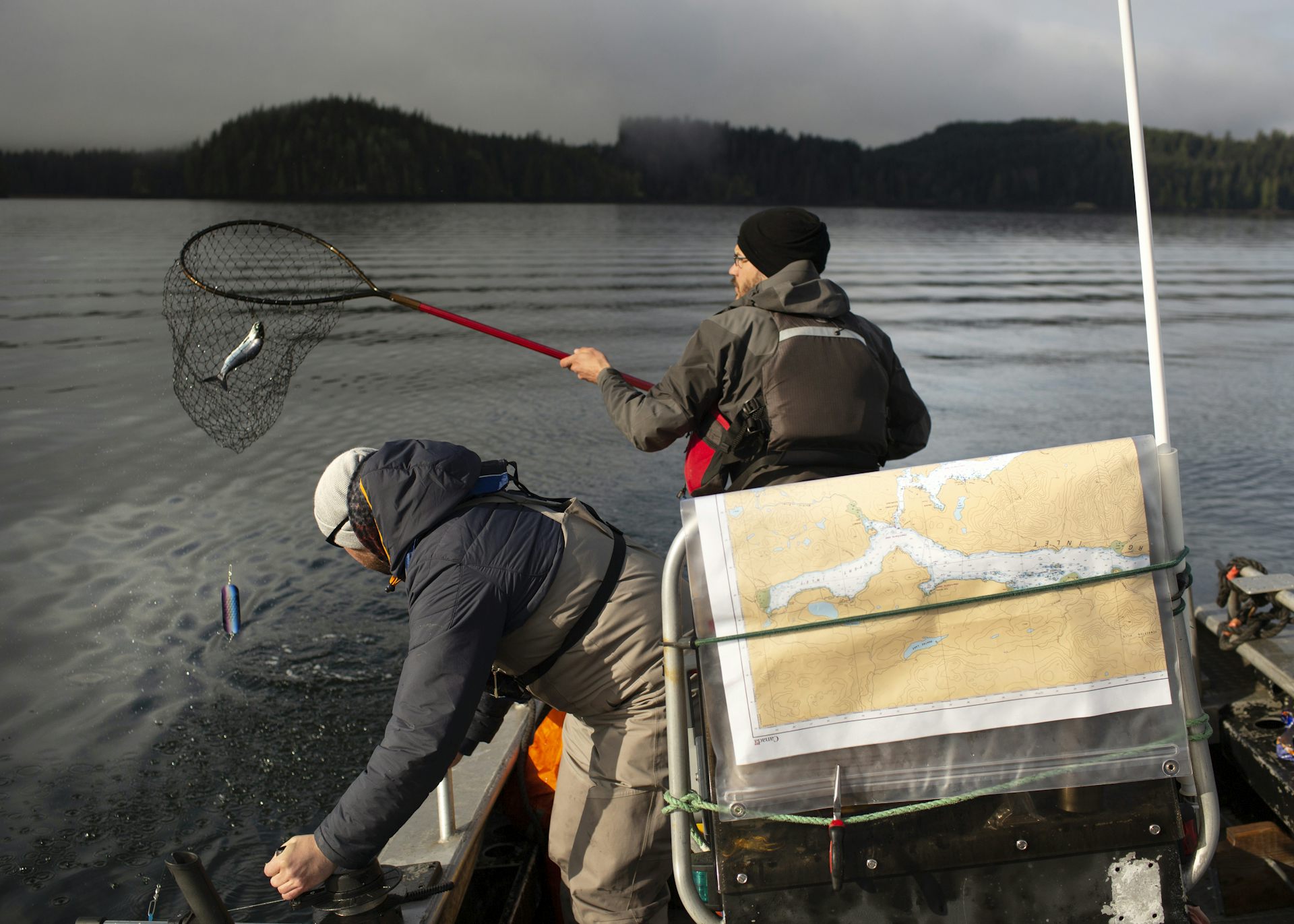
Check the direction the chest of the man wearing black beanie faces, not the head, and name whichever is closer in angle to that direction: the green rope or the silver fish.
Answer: the silver fish

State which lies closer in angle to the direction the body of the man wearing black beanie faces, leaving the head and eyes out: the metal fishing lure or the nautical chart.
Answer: the metal fishing lure

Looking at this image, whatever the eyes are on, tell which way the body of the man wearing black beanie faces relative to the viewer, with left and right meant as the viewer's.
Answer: facing away from the viewer and to the left of the viewer

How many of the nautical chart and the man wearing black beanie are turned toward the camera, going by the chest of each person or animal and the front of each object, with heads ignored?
1

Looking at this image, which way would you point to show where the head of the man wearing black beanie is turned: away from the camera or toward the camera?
away from the camera

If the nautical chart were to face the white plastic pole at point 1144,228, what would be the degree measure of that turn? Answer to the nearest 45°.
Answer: approximately 135° to its left

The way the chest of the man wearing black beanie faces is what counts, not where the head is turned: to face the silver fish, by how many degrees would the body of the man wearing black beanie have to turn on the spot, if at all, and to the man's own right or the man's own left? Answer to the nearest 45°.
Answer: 0° — they already face it

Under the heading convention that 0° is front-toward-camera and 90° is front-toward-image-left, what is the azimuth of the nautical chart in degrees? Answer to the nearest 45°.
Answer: approximately 0°

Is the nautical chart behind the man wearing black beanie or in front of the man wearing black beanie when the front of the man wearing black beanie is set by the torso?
behind
